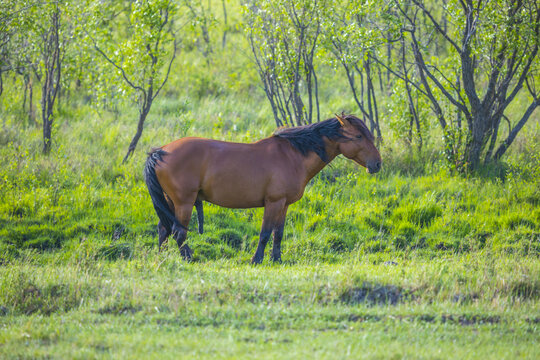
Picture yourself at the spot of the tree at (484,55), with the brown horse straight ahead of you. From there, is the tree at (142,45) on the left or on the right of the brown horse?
right

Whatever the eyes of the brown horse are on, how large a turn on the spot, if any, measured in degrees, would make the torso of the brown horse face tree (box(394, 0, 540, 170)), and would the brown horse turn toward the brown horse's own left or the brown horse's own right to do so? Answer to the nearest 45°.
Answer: approximately 45° to the brown horse's own left

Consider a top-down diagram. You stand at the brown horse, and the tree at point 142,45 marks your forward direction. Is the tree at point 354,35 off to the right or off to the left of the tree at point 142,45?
right

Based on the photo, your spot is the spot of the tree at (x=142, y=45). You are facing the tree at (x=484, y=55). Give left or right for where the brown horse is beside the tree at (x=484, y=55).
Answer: right

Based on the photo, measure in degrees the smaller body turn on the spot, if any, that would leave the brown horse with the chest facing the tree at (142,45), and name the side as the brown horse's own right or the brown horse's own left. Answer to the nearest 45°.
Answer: approximately 135° to the brown horse's own left

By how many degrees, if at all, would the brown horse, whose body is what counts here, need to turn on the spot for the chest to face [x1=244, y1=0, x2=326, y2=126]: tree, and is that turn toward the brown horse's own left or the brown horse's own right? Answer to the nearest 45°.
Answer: approximately 90° to the brown horse's own left

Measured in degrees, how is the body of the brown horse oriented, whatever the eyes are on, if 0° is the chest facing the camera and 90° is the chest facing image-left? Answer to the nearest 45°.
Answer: approximately 270°
